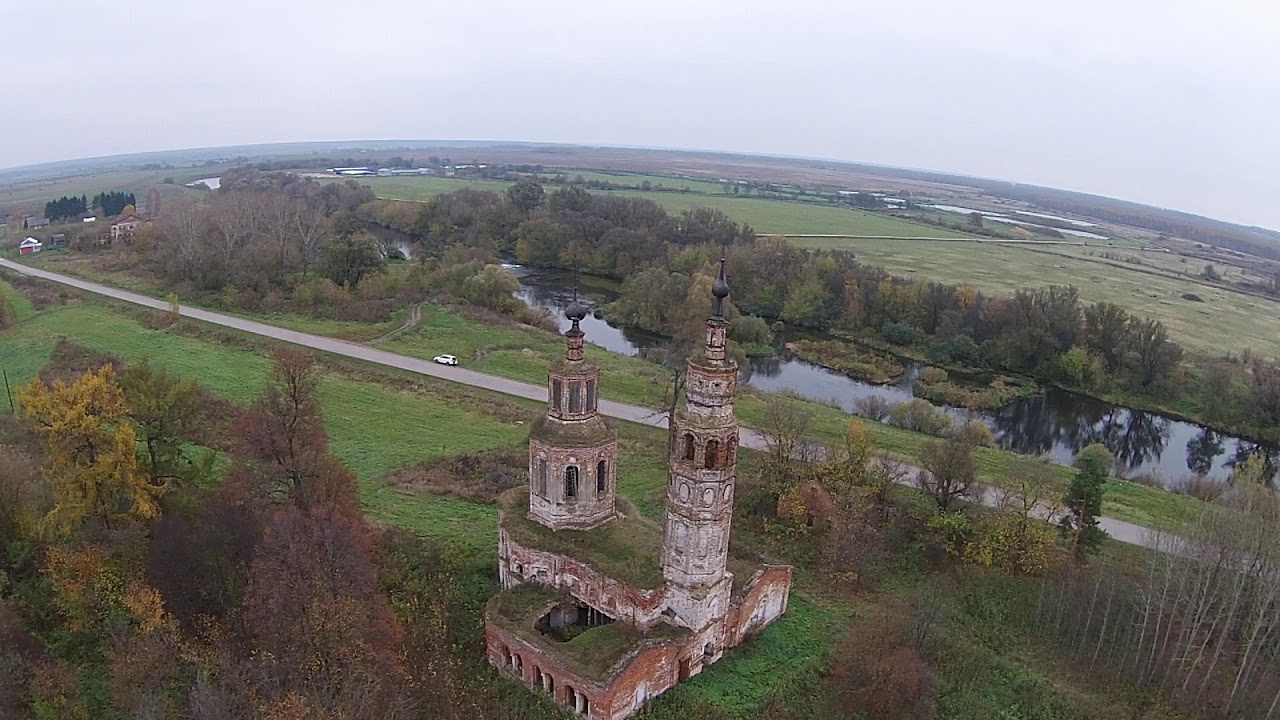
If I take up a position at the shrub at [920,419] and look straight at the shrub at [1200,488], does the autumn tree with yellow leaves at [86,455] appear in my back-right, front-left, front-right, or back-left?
back-right

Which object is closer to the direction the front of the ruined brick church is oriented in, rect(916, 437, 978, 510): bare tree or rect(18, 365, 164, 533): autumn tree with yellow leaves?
the bare tree

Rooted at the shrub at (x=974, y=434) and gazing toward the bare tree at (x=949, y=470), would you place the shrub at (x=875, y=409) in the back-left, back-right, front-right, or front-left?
back-right

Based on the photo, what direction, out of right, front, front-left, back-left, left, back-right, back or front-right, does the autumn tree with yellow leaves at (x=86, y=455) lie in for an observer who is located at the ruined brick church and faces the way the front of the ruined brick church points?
back-right

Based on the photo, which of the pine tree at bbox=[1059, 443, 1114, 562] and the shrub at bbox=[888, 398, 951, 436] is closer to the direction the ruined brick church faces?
the pine tree

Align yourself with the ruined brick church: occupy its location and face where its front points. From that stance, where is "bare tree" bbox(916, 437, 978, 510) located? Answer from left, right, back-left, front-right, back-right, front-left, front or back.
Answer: left

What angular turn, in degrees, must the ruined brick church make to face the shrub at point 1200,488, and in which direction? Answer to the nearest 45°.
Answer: approximately 90° to its left

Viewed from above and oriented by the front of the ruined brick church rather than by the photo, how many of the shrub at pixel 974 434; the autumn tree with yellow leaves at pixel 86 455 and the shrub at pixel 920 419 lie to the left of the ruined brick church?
2

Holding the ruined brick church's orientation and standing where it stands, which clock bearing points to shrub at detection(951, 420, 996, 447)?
The shrub is roughly at 9 o'clock from the ruined brick church.

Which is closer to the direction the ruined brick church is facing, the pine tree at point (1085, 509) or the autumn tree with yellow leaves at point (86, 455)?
the pine tree

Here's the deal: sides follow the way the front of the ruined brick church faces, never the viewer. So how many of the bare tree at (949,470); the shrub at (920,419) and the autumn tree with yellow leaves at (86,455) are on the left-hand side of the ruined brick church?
2

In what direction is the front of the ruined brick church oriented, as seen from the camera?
facing the viewer and to the right of the viewer

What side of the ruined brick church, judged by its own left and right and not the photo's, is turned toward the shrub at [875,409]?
left
